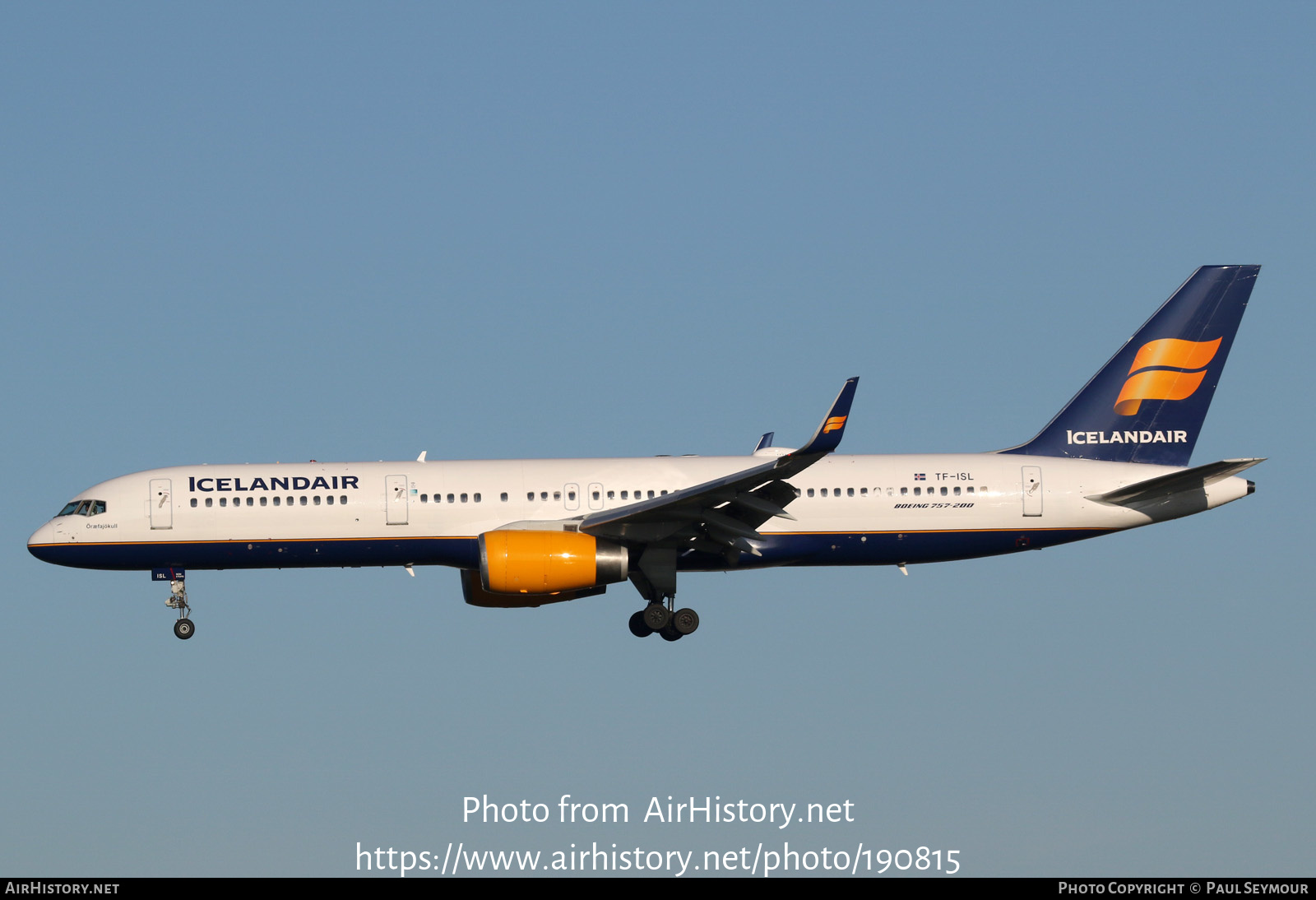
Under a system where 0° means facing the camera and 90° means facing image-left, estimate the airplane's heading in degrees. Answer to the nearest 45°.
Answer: approximately 90°
